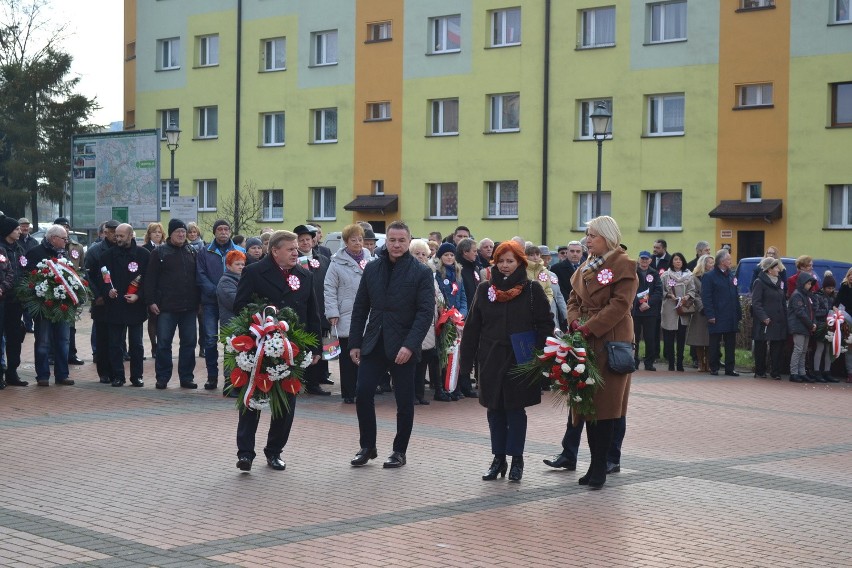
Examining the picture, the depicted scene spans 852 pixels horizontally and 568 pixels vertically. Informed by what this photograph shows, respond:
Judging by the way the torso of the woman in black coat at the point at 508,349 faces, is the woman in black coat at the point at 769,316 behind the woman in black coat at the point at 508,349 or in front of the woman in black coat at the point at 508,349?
behind

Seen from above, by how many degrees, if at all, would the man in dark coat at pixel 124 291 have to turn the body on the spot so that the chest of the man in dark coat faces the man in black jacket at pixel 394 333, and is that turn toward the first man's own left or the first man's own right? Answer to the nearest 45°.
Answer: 0° — they already face them

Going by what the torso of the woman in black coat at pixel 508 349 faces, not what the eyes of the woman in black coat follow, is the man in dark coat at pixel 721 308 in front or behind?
behind

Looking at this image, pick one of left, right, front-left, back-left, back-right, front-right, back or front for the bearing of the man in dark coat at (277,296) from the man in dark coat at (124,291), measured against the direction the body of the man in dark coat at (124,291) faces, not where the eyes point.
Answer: front

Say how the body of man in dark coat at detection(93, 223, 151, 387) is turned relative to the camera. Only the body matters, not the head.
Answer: toward the camera

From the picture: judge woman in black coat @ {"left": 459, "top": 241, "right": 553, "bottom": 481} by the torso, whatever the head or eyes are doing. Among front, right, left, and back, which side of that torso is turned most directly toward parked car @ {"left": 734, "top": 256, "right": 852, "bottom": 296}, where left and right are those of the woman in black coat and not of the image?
back

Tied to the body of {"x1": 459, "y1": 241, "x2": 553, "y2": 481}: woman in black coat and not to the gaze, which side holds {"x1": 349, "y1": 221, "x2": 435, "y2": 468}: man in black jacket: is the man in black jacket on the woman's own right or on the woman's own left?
on the woman's own right

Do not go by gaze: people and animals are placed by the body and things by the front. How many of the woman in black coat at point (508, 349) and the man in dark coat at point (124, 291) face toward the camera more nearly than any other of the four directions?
2
